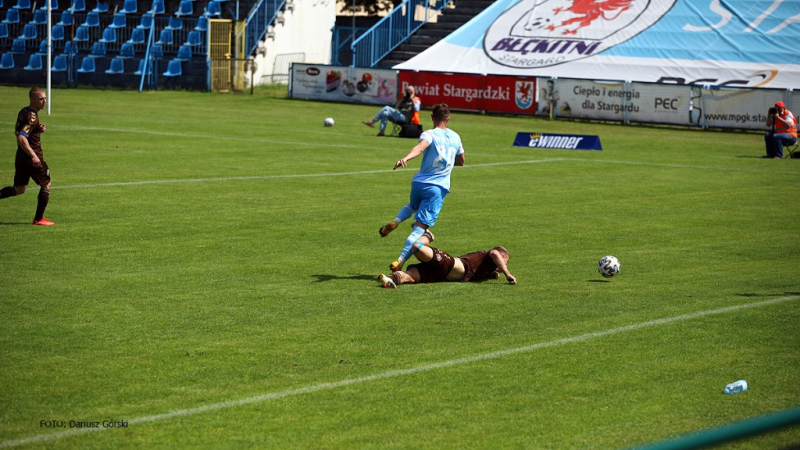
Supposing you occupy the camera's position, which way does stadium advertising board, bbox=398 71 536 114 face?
facing the viewer

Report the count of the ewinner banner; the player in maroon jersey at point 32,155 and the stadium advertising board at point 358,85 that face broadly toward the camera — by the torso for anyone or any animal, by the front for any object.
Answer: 2

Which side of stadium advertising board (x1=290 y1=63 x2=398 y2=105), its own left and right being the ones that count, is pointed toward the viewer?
front

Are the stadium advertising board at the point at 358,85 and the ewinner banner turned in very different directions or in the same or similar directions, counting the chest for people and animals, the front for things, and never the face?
same or similar directions

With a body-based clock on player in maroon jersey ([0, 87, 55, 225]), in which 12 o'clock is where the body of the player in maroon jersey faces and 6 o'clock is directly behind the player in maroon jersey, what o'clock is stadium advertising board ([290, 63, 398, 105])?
The stadium advertising board is roughly at 10 o'clock from the player in maroon jersey.

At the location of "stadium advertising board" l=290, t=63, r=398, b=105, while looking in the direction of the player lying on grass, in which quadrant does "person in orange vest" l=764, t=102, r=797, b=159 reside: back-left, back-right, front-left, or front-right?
front-left

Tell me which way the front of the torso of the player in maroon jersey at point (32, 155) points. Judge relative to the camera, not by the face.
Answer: to the viewer's right

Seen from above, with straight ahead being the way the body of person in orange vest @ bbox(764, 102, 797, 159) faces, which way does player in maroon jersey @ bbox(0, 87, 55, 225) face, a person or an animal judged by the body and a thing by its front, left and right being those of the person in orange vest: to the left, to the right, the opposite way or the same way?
the opposite way

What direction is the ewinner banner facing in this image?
toward the camera

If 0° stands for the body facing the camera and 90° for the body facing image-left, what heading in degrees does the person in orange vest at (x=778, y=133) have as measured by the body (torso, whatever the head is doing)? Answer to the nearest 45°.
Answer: approximately 45°

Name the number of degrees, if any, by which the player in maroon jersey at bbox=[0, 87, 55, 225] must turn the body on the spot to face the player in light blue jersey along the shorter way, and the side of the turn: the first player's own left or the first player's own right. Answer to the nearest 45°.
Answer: approximately 45° to the first player's own right

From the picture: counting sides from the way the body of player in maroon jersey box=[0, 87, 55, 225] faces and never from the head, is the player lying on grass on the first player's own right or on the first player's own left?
on the first player's own right

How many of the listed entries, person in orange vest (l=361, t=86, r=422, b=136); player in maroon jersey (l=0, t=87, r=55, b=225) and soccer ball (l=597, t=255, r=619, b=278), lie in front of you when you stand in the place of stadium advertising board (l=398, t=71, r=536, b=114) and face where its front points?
3

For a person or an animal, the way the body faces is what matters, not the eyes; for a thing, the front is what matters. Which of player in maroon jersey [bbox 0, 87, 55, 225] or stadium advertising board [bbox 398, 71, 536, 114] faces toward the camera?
the stadium advertising board

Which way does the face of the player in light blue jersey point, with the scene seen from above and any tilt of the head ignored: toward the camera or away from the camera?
away from the camera

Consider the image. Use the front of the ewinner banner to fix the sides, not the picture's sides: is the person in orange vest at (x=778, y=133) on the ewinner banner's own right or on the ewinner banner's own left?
on the ewinner banner's own left

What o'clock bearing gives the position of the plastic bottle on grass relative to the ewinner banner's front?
The plastic bottle on grass is roughly at 12 o'clock from the ewinner banner.

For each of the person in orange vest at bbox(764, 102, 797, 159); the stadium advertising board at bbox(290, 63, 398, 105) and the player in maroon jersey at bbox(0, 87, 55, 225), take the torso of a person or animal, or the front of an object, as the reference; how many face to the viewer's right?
1

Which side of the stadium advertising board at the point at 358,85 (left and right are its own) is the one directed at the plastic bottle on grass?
front
